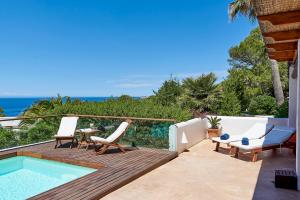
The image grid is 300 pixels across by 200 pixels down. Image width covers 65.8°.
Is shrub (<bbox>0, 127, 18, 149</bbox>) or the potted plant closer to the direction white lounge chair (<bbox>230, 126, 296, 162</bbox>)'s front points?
the shrub

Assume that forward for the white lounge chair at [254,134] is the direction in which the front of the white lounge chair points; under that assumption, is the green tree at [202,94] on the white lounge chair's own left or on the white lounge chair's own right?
on the white lounge chair's own right

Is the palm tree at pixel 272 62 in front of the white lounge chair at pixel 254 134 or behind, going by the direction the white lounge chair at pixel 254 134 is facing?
behind

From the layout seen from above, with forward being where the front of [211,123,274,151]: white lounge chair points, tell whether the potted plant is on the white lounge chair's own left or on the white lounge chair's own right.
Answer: on the white lounge chair's own right

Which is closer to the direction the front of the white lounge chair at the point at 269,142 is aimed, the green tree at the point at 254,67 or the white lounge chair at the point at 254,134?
the white lounge chair

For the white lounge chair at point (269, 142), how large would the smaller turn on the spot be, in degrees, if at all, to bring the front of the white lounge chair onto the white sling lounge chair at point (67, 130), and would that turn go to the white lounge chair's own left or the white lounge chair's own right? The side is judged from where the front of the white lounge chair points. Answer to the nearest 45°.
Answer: approximately 45° to the white lounge chair's own right

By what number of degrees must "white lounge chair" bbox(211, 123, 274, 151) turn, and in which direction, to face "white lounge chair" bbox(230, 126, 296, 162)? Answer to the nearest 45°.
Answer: approximately 90° to its left

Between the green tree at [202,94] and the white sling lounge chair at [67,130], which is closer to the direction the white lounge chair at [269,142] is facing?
the white sling lounge chair

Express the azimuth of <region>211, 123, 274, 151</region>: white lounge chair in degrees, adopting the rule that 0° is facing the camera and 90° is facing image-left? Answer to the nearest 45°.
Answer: approximately 45°

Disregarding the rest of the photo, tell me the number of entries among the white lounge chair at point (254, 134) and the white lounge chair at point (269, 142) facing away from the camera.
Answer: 0

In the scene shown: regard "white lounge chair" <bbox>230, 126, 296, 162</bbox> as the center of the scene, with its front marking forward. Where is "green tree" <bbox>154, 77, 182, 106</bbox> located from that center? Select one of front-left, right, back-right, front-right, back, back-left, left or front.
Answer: right

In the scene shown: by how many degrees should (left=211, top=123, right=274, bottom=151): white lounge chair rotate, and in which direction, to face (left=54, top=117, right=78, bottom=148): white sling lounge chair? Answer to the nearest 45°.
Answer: approximately 45° to its right
